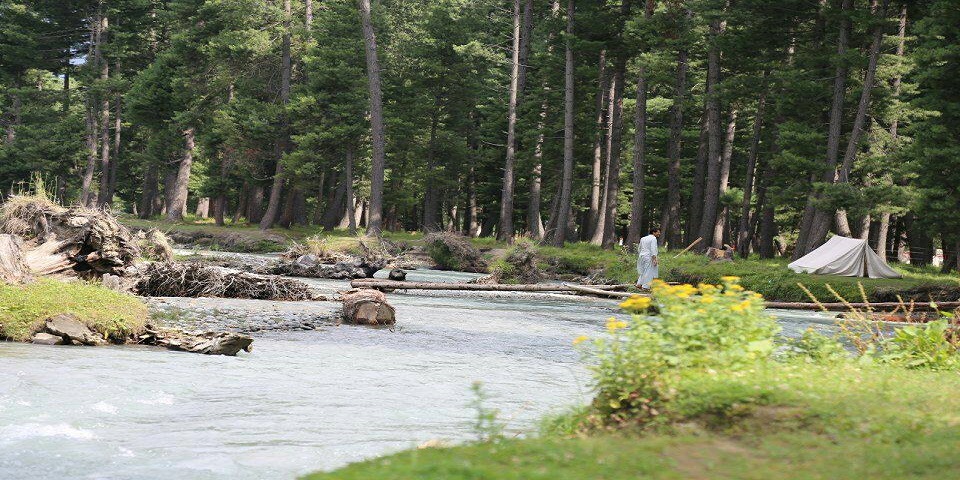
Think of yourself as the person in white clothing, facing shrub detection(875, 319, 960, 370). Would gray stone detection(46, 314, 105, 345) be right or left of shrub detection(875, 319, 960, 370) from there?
right

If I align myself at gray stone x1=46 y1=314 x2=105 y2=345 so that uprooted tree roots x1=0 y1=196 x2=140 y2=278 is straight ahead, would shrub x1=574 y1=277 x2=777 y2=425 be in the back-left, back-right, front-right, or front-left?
back-right

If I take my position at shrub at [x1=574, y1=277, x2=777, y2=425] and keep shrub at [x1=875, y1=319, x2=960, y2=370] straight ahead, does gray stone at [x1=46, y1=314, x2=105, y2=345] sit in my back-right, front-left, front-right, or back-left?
back-left

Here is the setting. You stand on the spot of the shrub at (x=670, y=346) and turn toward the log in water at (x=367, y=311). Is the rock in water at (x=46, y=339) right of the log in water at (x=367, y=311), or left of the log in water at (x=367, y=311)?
left

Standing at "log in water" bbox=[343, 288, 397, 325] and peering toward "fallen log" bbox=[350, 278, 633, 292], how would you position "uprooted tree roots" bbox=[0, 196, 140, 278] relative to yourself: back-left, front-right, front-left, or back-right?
front-left

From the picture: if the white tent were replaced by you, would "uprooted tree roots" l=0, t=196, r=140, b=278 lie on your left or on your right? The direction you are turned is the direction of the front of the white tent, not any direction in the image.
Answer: on your right
